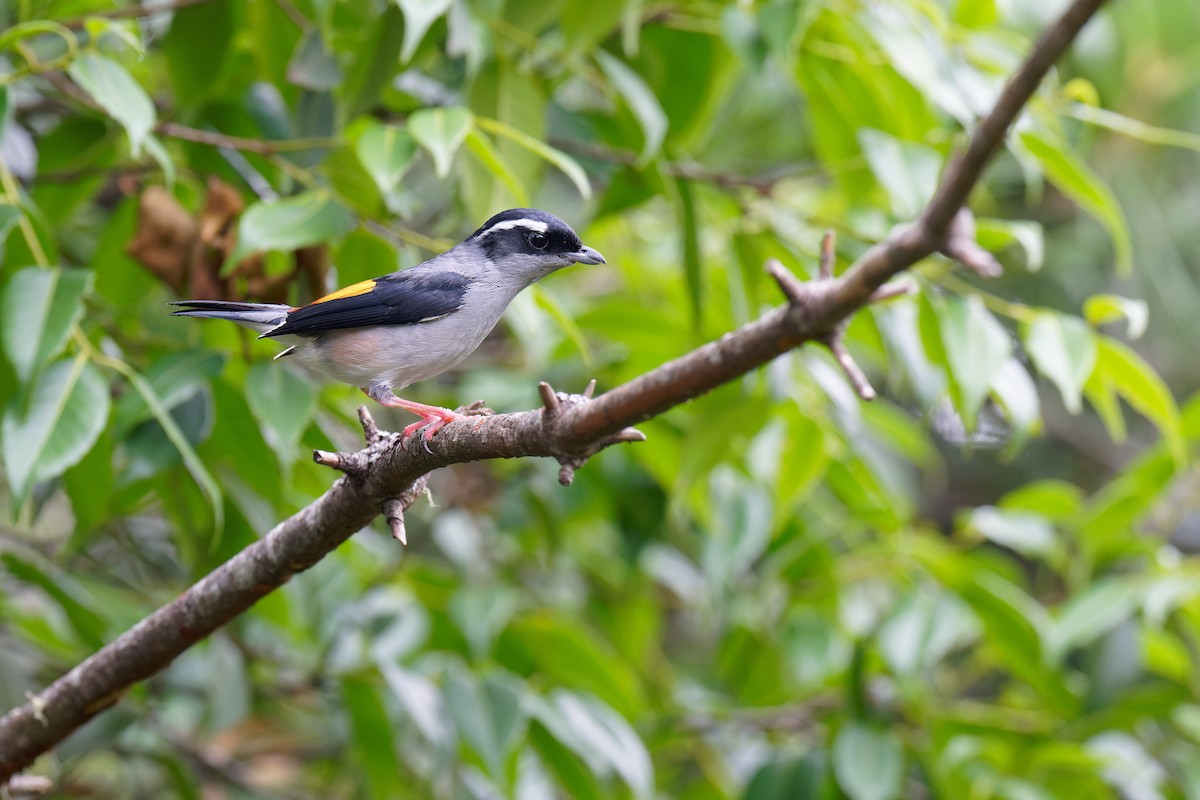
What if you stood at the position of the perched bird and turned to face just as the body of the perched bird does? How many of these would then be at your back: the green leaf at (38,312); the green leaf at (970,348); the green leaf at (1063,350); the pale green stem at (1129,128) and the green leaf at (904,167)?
1

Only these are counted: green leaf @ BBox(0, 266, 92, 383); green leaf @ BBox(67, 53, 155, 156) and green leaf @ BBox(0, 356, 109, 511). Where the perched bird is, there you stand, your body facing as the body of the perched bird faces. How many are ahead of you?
0

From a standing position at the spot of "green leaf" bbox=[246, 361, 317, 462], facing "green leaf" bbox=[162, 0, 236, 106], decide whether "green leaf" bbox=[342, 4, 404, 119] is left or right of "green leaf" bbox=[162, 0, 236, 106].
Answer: right

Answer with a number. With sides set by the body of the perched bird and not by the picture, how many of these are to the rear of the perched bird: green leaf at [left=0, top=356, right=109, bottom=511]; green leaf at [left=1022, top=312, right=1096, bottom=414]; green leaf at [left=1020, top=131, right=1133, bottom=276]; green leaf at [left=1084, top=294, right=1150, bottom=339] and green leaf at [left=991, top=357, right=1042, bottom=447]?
1

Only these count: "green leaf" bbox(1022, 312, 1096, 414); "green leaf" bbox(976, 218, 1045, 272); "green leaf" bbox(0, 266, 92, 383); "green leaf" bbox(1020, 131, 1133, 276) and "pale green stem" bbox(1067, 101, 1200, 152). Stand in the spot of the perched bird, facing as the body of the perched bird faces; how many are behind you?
1

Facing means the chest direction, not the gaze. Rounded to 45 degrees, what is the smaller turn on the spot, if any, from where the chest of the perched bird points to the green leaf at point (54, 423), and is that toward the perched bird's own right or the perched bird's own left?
approximately 180°

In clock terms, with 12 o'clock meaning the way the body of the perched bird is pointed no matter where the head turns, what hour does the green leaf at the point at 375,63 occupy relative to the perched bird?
The green leaf is roughly at 9 o'clock from the perched bird.

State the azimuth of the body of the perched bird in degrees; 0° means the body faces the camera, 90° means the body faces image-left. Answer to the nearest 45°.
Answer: approximately 270°
